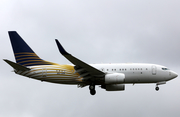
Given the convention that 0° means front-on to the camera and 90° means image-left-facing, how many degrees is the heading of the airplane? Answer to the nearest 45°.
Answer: approximately 270°
